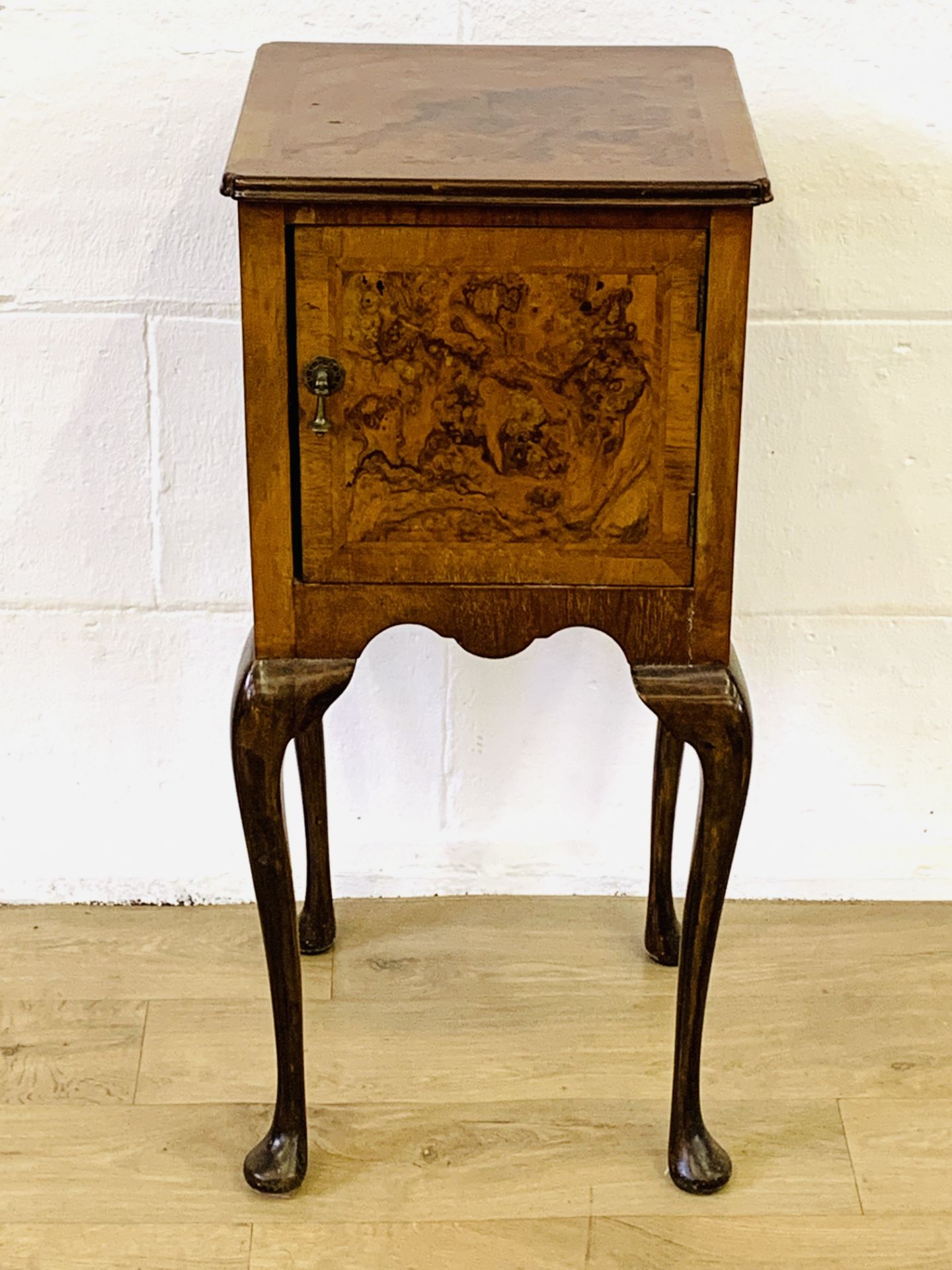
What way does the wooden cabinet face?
toward the camera
